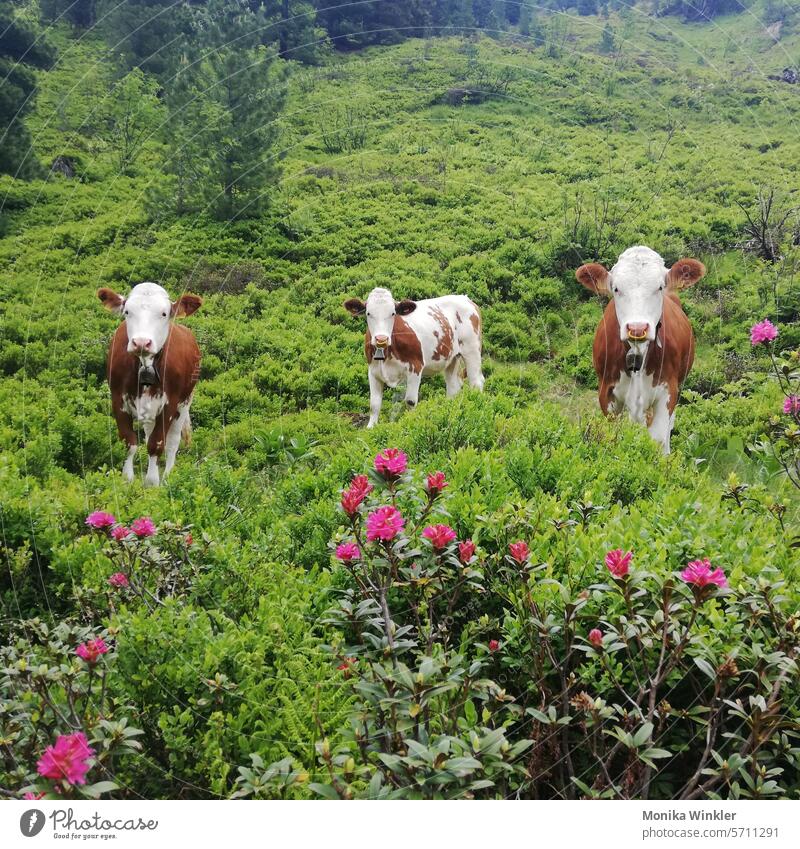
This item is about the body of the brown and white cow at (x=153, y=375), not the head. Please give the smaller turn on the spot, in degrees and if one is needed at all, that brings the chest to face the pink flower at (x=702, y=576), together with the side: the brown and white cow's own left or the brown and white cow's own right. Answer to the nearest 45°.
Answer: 0° — it already faces it

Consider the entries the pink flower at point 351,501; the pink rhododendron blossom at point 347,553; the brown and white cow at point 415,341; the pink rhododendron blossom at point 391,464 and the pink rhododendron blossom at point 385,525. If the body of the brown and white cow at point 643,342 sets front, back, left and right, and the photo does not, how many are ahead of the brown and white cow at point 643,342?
4

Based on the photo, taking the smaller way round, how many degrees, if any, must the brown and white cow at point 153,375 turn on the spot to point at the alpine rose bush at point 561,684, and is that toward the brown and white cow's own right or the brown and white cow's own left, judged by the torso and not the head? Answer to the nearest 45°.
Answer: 0° — it already faces it

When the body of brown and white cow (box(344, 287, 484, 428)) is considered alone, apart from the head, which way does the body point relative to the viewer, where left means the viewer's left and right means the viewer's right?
facing the viewer and to the left of the viewer

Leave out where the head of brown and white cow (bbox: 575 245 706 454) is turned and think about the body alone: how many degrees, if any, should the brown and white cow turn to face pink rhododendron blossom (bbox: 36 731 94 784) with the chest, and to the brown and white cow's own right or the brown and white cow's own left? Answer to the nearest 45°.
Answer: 0° — it already faces it

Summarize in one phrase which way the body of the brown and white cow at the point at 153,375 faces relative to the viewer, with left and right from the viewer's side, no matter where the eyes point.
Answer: facing the viewer

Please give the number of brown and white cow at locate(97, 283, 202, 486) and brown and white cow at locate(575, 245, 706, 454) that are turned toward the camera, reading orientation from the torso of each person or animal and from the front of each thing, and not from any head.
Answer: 2

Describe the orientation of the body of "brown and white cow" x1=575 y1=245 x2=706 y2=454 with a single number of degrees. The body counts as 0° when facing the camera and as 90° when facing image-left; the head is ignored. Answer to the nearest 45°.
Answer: approximately 0°

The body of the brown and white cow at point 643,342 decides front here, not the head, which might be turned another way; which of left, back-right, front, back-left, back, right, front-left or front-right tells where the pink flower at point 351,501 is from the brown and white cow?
front

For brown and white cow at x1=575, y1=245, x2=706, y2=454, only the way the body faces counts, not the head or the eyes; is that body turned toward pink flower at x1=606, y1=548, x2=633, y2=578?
yes

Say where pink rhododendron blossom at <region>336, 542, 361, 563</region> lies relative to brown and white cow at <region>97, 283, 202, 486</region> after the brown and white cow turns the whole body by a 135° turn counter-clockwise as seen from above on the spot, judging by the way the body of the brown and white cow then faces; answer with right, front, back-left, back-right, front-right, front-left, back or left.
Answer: back-right

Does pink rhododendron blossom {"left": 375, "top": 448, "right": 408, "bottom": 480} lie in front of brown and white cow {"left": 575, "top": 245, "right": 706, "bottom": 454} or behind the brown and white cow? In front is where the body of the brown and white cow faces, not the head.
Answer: in front
